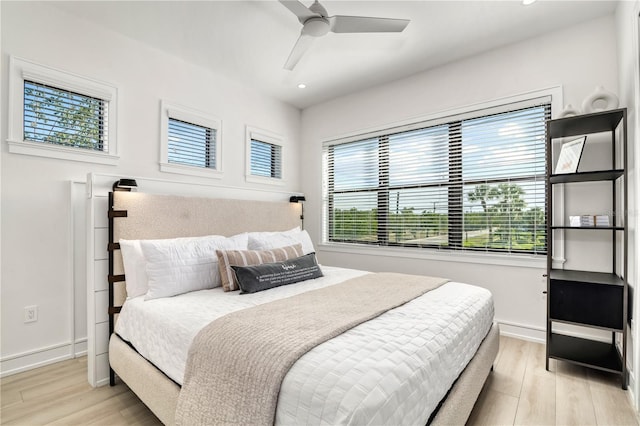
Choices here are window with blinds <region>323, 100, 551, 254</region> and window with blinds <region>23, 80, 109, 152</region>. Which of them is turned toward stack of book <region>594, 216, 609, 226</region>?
window with blinds <region>23, 80, 109, 152</region>

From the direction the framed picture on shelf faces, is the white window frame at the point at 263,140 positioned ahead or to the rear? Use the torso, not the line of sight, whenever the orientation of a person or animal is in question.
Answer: ahead

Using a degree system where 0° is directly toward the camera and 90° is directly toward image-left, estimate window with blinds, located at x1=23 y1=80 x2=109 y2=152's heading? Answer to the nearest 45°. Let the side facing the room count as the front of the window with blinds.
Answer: approximately 315°

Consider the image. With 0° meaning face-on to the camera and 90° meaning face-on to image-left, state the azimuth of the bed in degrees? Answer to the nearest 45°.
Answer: approximately 315°

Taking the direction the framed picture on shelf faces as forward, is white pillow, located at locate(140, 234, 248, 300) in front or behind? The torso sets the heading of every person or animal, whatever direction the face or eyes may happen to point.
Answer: in front

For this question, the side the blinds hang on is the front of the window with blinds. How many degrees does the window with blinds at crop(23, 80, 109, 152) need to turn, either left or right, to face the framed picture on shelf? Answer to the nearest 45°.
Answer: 0° — it already faces it

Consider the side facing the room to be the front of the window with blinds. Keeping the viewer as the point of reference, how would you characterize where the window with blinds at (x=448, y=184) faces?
facing the viewer and to the left of the viewer

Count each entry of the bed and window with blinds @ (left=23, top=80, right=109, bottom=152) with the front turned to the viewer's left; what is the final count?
0

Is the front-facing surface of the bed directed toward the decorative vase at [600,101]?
no

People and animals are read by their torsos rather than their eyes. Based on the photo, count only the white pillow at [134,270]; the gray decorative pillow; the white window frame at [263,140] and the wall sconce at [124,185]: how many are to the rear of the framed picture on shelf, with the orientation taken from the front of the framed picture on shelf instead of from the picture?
0

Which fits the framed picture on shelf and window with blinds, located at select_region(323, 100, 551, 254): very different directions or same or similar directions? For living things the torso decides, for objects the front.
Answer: same or similar directions

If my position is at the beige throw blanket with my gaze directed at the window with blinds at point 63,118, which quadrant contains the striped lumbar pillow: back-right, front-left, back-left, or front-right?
front-right
